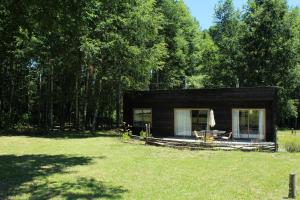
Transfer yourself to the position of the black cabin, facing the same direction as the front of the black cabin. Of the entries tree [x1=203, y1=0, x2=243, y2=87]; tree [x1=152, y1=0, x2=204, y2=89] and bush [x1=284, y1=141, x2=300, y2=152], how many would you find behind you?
2

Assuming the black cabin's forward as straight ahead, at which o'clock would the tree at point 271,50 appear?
The tree is roughly at 7 o'clock from the black cabin.

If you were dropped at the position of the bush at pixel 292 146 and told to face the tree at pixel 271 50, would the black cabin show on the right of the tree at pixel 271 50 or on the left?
left

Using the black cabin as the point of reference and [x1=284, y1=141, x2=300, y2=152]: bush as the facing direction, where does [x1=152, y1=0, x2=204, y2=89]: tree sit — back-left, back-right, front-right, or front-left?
back-left

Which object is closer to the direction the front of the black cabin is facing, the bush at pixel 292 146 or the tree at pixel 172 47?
the bush

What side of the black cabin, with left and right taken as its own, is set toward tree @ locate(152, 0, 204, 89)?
back

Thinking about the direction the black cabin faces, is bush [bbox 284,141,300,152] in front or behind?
in front

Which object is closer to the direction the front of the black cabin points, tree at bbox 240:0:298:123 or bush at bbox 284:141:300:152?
the bush

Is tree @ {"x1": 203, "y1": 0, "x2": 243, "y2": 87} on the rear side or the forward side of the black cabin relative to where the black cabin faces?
on the rear side

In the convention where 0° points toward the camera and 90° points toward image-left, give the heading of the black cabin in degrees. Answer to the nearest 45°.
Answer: approximately 0°
